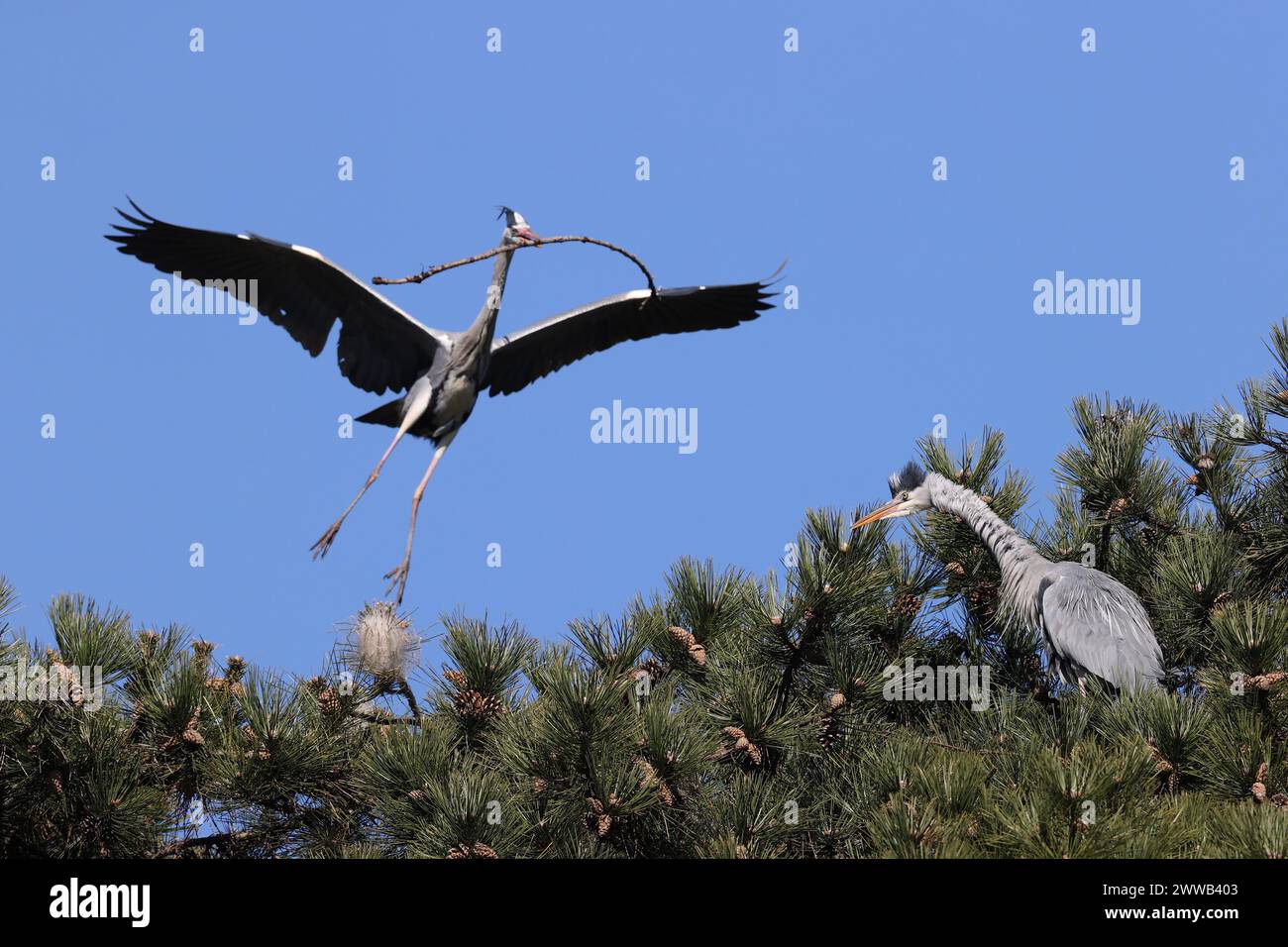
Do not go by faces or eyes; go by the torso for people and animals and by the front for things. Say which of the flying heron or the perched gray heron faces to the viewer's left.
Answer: the perched gray heron

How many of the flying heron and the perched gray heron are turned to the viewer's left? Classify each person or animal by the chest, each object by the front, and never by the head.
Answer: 1

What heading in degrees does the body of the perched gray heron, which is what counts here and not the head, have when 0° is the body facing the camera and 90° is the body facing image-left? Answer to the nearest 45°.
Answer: approximately 90°
